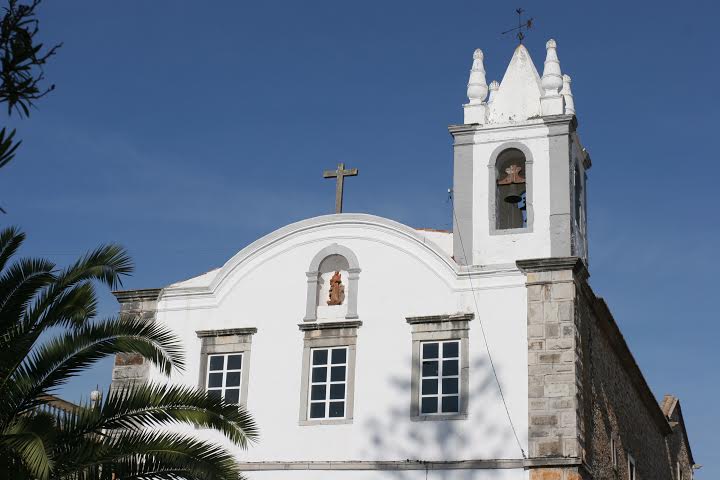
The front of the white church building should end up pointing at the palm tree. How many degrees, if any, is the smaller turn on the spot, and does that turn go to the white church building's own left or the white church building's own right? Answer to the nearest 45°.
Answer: approximately 45° to the white church building's own right

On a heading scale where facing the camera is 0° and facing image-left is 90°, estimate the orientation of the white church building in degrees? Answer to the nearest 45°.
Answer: approximately 0°
